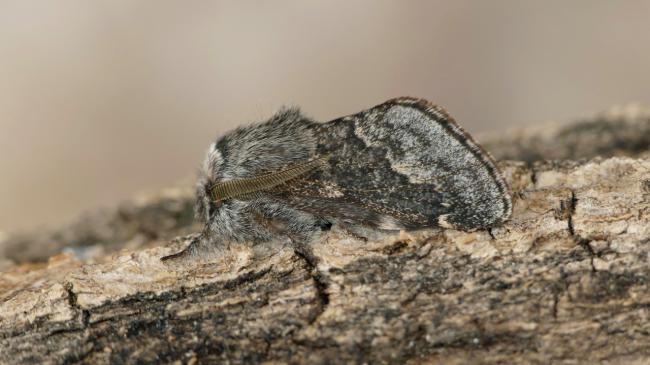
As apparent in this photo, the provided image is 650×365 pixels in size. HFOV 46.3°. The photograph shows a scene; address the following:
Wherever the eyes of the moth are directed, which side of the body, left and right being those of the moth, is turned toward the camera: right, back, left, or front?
left
